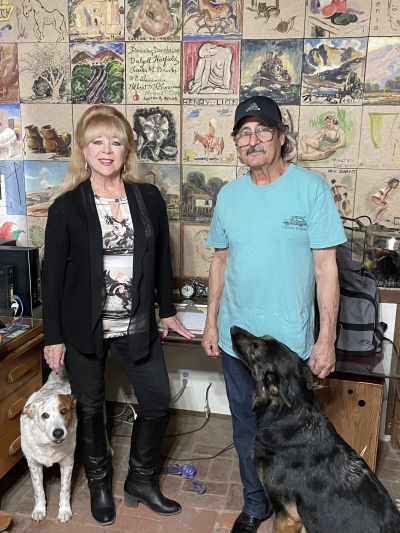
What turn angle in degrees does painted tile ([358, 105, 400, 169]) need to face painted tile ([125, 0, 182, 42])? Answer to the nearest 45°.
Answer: approximately 90° to its right

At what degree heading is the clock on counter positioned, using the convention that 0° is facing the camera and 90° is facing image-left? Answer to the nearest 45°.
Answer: approximately 0°

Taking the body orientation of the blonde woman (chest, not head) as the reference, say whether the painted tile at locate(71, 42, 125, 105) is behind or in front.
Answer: behind

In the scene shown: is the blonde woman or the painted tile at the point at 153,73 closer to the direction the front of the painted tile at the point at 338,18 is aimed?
the blonde woman

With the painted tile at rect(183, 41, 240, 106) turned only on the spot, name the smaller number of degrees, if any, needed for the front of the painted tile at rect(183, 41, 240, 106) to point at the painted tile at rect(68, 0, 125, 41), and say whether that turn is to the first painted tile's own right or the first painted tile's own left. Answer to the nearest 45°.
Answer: approximately 90° to the first painted tile's own right
